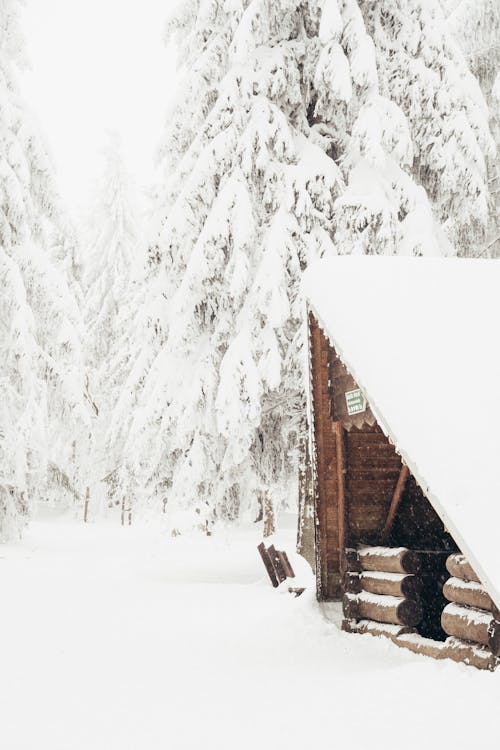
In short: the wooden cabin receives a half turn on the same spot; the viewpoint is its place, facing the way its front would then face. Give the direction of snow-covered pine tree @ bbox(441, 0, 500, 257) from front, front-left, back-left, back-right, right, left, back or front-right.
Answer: front-left

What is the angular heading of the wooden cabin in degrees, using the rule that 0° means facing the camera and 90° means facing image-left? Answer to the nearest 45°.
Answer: approximately 45°

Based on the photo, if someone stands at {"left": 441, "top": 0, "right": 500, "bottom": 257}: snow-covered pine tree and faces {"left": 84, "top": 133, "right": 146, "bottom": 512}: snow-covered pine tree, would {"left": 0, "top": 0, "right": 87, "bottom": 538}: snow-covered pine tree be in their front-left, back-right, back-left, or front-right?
front-left

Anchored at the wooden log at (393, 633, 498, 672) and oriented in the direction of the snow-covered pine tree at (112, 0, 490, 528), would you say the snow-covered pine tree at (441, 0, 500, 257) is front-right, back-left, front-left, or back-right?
front-right

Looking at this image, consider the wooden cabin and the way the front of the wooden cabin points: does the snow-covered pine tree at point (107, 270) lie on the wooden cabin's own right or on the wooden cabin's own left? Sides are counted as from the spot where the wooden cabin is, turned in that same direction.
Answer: on the wooden cabin's own right
